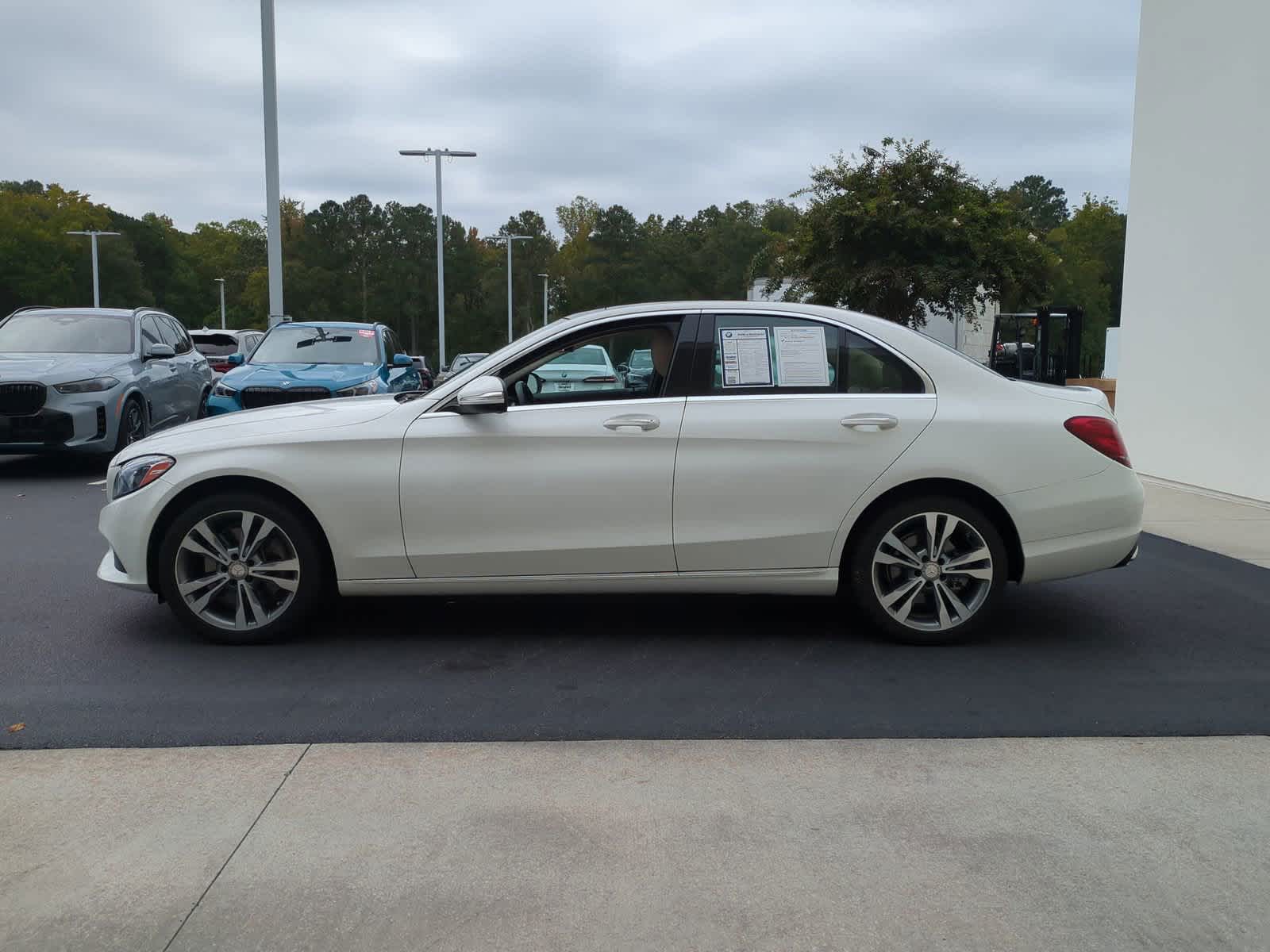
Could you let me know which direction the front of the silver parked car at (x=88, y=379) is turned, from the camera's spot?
facing the viewer and to the left of the viewer

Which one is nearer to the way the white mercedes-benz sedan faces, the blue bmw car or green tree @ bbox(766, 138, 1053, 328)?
the blue bmw car

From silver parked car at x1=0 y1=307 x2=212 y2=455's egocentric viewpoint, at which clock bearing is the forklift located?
The forklift is roughly at 7 o'clock from the silver parked car.

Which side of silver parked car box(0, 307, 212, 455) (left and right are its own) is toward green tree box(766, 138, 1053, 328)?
back

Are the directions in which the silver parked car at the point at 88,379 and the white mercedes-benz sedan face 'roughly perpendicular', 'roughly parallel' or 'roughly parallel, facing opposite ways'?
roughly perpendicular

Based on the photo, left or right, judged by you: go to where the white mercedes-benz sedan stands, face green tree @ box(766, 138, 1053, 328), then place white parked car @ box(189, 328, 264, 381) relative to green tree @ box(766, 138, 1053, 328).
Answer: left

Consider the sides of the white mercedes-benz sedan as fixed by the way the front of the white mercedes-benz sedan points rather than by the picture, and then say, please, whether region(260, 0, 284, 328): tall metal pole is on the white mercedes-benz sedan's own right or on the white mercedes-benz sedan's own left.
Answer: on the white mercedes-benz sedan's own right

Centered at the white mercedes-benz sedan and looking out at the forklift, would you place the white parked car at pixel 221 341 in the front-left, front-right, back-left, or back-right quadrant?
front-left

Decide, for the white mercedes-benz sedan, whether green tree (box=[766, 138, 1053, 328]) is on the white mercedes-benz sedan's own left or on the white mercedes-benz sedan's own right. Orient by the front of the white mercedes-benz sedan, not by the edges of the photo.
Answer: on the white mercedes-benz sedan's own right

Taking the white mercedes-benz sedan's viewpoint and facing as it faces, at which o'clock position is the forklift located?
The forklift is roughly at 4 o'clock from the white mercedes-benz sedan.

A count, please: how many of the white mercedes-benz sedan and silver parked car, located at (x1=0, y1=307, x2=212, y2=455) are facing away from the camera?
0

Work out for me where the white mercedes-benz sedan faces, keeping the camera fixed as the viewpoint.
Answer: facing to the left of the viewer

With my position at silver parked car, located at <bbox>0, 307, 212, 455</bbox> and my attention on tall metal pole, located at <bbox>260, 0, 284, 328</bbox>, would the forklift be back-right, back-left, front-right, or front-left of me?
front-right

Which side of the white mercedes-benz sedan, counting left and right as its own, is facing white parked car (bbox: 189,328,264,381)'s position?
right
